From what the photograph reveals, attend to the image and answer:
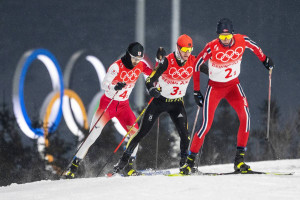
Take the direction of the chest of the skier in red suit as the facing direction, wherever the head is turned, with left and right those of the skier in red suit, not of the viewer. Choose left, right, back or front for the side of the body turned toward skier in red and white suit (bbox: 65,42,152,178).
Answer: right

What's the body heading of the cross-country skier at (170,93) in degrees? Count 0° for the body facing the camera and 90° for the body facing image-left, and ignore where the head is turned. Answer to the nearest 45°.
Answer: approximately 315°

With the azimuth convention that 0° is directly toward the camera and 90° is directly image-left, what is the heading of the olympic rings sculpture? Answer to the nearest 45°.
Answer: approximately 315°

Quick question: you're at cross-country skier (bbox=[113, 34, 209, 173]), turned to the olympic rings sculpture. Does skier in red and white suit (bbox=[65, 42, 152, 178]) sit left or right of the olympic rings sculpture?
left

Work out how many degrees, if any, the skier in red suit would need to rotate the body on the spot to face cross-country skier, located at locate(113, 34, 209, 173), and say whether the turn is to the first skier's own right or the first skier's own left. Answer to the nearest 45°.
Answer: approximately 135° to the first skier's own right

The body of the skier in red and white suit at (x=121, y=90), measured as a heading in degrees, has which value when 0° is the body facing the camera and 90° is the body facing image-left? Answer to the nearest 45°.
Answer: approximately 315°

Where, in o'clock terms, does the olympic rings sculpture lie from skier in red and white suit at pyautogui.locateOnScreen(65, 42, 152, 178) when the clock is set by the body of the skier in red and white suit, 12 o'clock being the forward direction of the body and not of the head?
The olympic rings sculpture is roughly at 7 o'clock from the skier in red and white suit.
